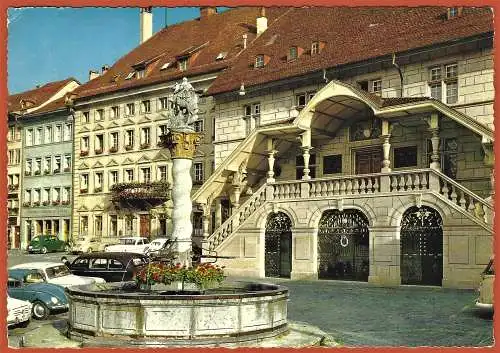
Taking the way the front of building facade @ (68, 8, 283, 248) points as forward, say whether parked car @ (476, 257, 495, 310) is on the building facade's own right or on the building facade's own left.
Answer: on the building facade's own left

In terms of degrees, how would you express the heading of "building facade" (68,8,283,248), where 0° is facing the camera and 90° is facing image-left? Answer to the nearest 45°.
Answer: approximately 45°

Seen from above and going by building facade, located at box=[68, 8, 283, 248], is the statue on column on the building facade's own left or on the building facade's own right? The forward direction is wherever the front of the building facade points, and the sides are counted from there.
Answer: on the building facade's own left
